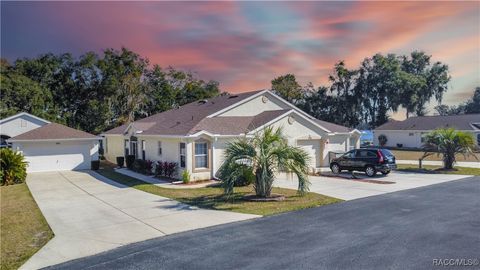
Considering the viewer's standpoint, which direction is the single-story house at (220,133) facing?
facing the viewer and to the right of the viewer

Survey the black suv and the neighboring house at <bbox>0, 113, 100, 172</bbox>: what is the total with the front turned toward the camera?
1

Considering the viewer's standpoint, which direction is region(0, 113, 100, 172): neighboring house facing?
facing the viewer

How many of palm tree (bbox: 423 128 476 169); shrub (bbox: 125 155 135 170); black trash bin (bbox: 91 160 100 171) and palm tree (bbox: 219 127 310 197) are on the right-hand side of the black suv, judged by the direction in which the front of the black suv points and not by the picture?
1

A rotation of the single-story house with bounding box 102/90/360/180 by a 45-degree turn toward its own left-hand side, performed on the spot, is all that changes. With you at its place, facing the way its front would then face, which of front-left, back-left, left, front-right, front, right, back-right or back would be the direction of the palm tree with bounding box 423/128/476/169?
front
